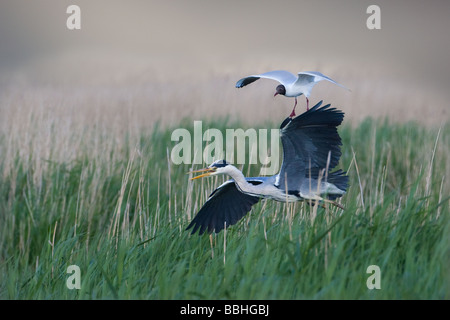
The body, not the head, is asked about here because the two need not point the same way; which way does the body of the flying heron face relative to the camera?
to the viewer's left

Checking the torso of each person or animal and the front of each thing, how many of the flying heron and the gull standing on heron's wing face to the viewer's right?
0

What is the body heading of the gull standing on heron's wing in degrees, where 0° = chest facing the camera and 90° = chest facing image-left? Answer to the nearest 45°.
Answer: approximately 45°
